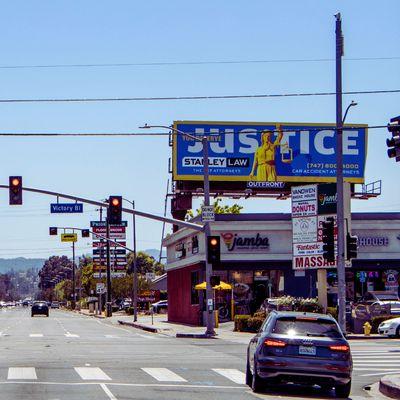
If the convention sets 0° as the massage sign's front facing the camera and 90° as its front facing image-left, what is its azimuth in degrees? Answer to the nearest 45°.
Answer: approximately 0°

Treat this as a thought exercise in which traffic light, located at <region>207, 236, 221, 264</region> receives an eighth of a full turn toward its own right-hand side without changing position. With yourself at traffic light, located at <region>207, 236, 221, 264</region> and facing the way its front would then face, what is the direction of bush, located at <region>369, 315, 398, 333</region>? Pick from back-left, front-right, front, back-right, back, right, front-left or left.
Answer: back-left

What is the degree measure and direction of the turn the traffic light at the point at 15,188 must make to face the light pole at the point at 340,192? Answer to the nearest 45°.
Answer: approximately 90° to its left
